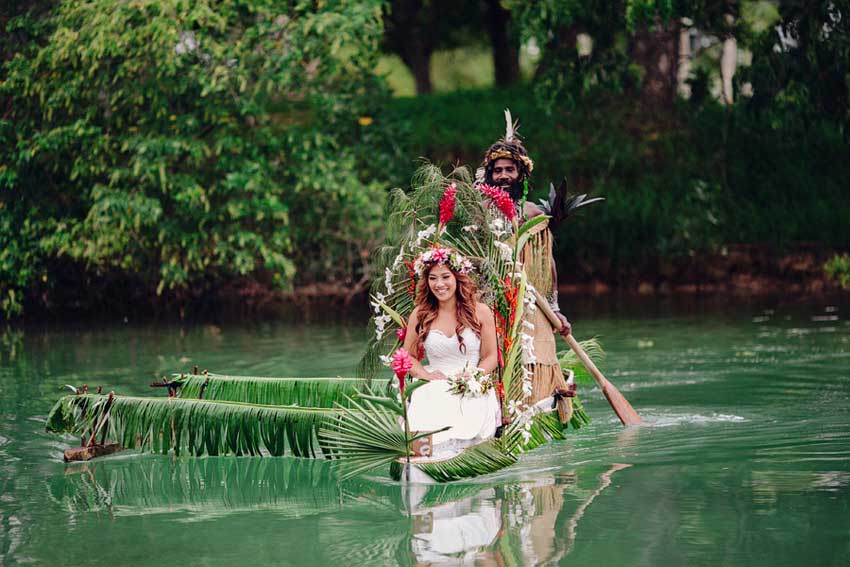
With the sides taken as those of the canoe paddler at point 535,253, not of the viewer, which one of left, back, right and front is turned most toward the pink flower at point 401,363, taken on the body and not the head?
front

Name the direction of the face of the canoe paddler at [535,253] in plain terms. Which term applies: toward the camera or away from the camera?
toward the camera

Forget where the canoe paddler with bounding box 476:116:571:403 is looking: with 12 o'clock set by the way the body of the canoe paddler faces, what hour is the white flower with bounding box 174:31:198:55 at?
The white flower is roughly at 5 o'clock from the canoe paddler.

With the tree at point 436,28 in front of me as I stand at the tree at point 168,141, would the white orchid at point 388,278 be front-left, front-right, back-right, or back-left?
back-right

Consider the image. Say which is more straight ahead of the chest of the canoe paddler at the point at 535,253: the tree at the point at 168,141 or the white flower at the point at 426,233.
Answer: the white flower

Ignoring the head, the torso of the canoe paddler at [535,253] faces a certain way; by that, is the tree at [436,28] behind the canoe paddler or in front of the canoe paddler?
behind

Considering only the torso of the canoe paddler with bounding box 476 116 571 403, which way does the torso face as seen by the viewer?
toward the camera

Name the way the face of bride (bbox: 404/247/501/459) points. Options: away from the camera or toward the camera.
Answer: toward the camera

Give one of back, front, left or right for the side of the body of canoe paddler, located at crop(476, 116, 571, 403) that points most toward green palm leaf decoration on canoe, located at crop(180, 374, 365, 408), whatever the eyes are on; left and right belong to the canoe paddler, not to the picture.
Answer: right

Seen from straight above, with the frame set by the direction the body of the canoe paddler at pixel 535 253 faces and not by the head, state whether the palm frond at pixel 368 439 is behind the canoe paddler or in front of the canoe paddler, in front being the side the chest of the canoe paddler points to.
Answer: in front

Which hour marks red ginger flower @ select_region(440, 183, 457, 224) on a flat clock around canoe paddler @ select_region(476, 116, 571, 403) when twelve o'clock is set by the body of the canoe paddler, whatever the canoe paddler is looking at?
The red ginger flower is roughly at 1 o'clock from the canoe paddler.

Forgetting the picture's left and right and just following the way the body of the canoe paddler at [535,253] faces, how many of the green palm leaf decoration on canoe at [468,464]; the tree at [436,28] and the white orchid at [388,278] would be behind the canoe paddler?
1

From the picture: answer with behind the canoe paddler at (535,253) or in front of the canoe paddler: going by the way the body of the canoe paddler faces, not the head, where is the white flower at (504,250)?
in front

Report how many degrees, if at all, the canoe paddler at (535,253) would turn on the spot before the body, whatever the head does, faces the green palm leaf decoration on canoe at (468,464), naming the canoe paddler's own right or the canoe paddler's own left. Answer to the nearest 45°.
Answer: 0° — they already face it

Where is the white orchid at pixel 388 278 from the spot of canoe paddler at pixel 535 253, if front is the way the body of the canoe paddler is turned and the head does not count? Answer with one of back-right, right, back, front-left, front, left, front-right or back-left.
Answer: front-right
